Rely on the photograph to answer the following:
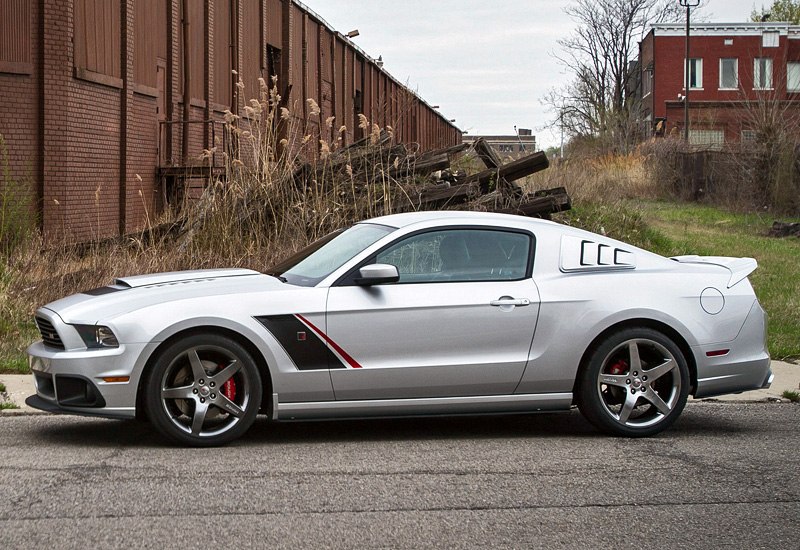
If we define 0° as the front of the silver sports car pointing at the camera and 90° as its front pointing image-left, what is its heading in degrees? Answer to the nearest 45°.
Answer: approximately 90°

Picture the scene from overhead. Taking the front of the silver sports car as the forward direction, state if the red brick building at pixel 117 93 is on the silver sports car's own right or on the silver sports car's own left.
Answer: on the silver sports car's own right

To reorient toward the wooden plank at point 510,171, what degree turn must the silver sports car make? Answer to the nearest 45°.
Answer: approximately 90° to its right

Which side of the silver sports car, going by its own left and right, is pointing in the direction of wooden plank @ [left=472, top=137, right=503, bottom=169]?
right

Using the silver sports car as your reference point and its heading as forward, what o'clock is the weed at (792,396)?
The weed is roughly at 5 o'clock from the silver sports car.
